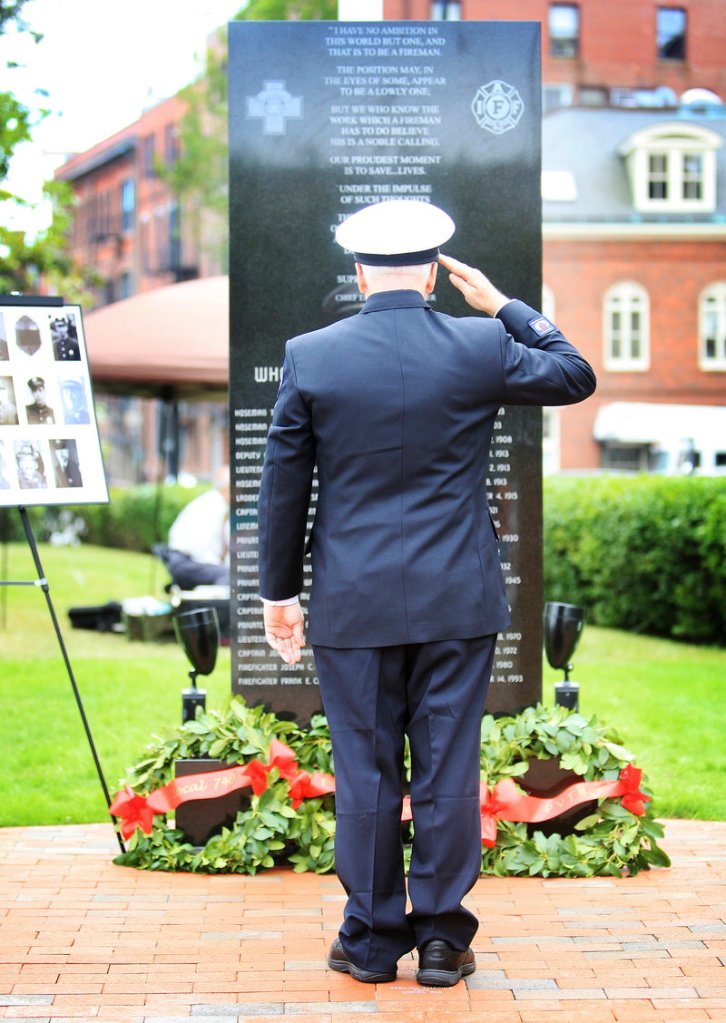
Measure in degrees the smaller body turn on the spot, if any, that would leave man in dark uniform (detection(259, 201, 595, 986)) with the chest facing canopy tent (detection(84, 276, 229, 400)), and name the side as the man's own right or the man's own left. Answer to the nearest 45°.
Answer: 0° — they already face it

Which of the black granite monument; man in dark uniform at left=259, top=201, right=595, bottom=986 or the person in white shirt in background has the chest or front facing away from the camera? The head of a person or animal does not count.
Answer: the man in dark uniform

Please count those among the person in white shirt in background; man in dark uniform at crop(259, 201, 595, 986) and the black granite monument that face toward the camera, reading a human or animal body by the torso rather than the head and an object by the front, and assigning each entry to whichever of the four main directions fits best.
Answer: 1

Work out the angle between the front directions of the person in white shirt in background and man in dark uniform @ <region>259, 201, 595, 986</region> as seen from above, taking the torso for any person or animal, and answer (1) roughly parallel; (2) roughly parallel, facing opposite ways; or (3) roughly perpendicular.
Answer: roughly perpendicular

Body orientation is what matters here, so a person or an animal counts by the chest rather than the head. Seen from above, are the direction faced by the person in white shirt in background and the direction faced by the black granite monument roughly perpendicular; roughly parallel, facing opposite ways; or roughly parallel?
roughly perpendicular

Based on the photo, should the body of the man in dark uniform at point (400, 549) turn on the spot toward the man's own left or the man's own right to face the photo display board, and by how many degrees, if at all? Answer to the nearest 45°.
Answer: approximately 45° to the man's own left

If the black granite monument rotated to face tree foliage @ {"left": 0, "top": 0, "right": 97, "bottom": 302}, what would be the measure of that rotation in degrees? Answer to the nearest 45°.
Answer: approximately 135° to its right

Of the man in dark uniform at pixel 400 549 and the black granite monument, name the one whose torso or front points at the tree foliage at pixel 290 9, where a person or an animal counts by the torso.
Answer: the man in dark uniform

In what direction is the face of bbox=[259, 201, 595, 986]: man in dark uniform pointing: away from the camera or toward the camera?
away from the camera

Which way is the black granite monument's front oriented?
toward the camera

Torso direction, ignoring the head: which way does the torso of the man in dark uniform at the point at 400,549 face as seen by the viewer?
away from the camera

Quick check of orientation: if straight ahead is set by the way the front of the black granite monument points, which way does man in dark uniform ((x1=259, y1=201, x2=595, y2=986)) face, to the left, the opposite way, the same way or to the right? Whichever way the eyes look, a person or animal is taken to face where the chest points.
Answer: the opposite way

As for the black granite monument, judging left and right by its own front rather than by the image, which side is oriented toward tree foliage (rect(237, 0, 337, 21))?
back
